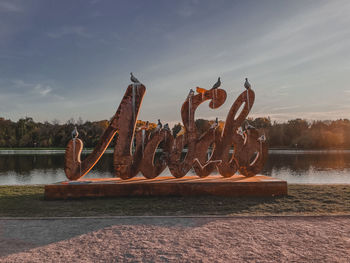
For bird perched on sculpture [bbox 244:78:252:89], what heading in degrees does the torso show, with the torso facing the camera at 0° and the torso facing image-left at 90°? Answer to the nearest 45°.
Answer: approximately 90°
